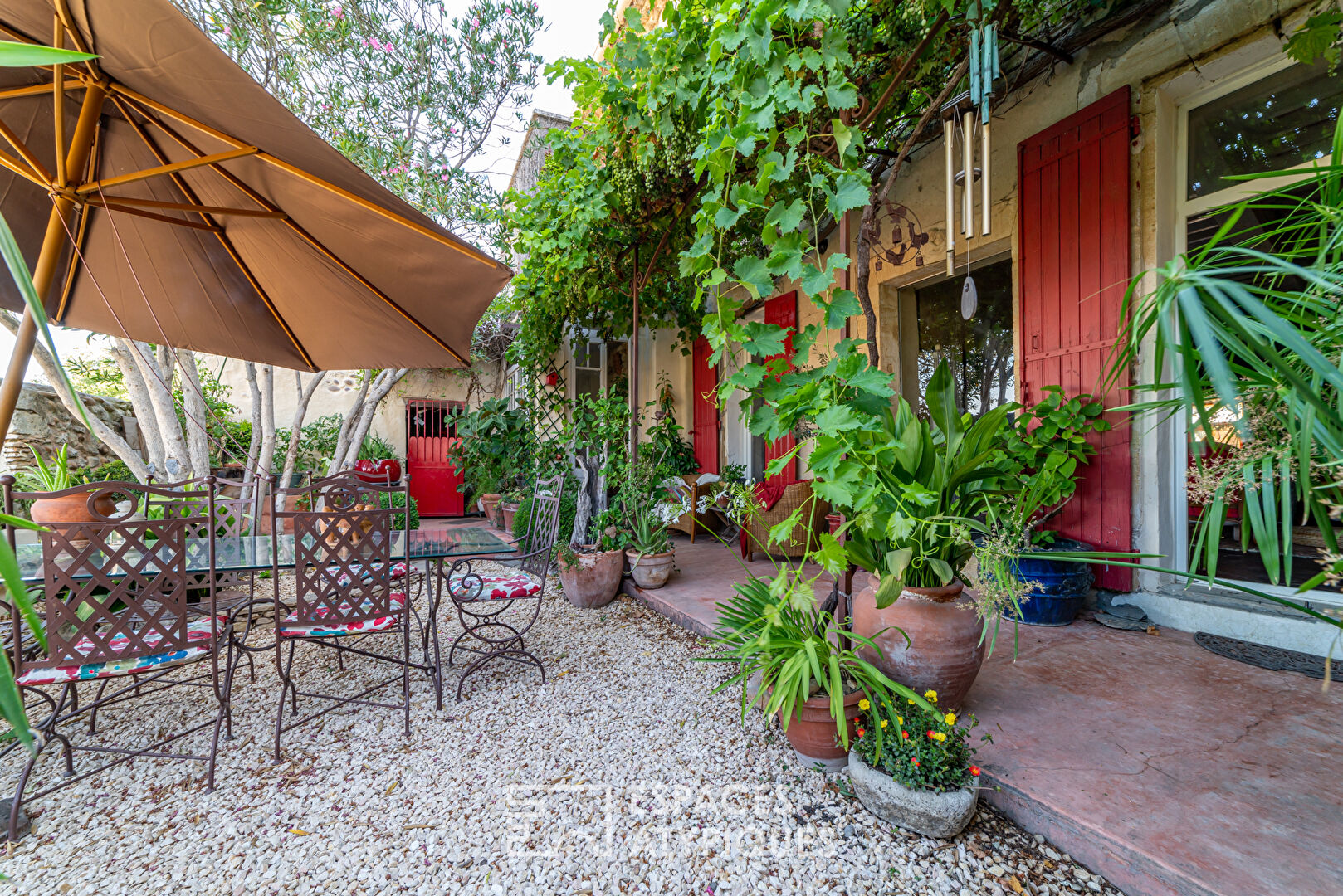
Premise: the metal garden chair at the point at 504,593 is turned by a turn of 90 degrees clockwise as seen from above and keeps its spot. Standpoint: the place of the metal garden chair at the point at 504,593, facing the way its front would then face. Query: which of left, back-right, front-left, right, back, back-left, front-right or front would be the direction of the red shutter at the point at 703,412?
front-right

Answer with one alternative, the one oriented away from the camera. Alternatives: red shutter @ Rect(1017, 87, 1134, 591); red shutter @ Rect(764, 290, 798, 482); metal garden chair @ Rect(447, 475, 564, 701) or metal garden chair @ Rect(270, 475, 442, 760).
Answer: metal garden chair @ Rect(270, 475, 442, 760)

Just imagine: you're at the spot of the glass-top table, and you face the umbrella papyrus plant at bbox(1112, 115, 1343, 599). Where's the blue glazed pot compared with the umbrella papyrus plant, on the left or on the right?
left

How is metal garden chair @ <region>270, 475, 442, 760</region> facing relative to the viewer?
away from the camera

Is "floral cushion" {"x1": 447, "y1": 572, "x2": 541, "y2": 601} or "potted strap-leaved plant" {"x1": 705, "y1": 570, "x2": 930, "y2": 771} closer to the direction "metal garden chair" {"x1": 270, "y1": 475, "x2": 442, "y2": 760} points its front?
the floral cushion

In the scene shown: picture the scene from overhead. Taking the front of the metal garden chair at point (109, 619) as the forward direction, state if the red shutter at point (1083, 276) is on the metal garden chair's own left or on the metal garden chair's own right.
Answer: on the metal garden chair's own right

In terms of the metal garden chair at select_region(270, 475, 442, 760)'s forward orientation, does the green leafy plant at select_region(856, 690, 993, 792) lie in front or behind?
behind

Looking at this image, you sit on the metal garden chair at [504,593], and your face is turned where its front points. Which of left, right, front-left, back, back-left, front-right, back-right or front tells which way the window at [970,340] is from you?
back

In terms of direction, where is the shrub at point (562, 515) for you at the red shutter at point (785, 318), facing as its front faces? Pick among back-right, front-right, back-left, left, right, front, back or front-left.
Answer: front-right

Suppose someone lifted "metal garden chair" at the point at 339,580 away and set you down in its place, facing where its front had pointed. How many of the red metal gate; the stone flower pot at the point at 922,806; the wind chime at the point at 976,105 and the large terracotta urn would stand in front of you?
1

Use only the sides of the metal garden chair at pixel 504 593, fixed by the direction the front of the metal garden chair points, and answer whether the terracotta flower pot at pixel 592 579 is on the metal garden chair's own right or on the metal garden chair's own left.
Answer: on the metal garden chair's own right

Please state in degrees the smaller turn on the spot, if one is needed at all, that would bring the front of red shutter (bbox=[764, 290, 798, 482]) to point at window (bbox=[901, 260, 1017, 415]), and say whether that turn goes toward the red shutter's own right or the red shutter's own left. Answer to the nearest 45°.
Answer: approximately 135° to the red shutter's own left

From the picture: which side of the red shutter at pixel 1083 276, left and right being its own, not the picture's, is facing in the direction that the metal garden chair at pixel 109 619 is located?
front

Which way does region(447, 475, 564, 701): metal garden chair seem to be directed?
to the viewer's left

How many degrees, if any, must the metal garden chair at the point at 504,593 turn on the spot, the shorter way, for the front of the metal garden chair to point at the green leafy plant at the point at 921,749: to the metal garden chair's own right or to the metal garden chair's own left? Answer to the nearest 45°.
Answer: approximately 135° to the metal garden chair's own left

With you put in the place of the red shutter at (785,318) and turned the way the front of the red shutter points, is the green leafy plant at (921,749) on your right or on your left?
on your left

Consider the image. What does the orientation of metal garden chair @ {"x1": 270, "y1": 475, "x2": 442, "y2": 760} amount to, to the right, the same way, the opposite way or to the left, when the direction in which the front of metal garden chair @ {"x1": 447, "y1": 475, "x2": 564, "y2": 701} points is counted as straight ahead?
to the right
